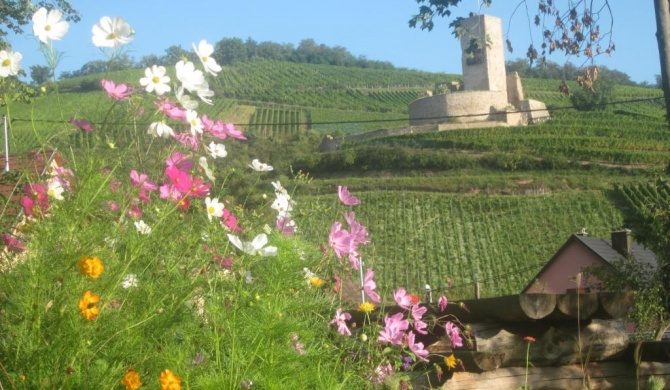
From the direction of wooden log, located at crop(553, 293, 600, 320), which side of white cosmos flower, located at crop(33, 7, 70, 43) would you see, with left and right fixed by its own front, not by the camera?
left

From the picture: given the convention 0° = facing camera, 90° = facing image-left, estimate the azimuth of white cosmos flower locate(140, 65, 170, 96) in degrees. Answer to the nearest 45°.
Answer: approximately 0°

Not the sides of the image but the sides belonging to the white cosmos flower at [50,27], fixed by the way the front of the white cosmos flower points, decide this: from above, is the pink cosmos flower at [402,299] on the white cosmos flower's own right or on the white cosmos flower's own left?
on the white cosmos flower's own left
